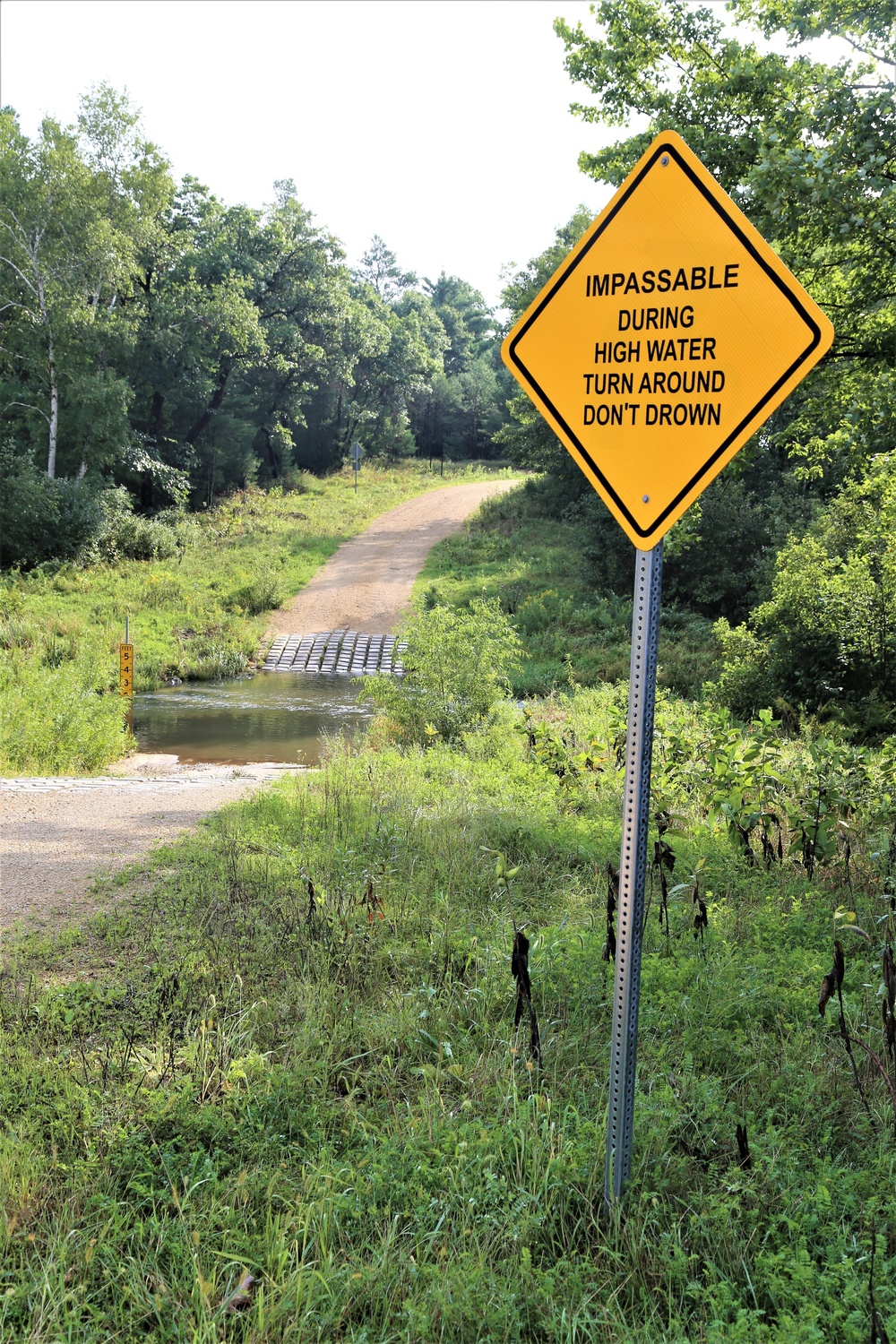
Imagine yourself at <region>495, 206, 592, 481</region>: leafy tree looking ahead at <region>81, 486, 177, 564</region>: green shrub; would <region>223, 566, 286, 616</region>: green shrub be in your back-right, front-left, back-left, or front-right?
front-left

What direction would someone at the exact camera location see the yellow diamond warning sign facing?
facing the viewer and to the left of the viewer

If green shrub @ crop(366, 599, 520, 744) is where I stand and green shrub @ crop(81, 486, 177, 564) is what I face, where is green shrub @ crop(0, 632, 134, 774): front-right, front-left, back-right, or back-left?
front-left

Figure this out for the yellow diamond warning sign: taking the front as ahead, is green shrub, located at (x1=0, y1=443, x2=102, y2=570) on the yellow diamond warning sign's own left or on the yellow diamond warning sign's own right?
on the yellow diamond warning sign's own right

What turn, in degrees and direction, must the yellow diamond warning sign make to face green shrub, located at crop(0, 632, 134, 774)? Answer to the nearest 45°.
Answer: approximately 90° to its right

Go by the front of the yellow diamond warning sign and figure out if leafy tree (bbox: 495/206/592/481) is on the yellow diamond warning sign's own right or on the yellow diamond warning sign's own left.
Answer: on the yellow diamond warning sign's own right

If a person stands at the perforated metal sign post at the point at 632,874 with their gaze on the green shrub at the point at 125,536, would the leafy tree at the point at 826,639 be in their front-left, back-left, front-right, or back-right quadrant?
front-right

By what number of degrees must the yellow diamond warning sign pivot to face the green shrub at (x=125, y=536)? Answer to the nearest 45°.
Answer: approximately 90° to its right

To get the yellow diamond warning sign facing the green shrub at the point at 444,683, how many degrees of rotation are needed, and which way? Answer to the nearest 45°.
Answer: approximately 135° to its right

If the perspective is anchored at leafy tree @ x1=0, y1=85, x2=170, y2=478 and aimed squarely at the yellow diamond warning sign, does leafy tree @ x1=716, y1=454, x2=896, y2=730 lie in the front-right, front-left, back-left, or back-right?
front-left
